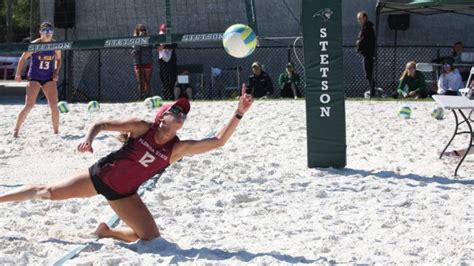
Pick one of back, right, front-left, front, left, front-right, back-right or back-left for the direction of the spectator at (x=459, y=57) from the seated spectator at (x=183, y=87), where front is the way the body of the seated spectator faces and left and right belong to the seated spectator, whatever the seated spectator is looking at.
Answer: left

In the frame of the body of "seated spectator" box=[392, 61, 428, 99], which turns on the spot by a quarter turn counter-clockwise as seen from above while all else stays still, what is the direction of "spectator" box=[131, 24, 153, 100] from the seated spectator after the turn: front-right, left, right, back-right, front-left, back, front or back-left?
back

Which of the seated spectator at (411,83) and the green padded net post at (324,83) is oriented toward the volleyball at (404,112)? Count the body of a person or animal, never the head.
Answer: the seated spectator

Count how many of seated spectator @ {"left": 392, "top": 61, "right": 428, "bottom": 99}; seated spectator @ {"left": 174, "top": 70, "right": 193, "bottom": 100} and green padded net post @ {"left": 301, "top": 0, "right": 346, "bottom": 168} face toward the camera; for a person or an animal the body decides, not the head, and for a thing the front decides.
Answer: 3

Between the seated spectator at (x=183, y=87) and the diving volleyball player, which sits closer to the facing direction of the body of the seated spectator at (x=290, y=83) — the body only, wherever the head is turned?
the diving volleyball player

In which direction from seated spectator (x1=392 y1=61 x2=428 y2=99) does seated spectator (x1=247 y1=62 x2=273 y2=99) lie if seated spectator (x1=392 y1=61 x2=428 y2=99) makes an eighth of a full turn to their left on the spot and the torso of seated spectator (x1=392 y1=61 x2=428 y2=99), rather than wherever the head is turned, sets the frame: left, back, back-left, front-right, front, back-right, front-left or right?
back-right

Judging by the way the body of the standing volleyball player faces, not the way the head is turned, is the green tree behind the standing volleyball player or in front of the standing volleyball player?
behind
